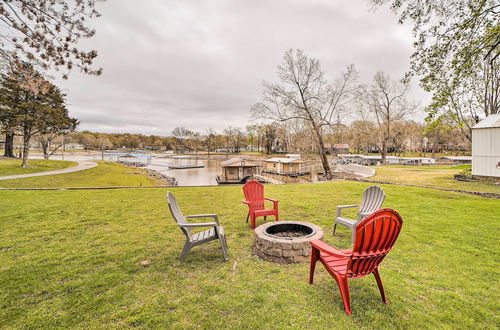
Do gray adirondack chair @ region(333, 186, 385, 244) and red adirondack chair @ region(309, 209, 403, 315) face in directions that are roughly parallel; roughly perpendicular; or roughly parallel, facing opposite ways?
roughly perpendicular

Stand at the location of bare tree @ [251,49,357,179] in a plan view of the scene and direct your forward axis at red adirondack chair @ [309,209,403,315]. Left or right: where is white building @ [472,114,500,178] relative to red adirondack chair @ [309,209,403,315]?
left

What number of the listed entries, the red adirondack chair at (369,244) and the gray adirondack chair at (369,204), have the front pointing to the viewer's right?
0

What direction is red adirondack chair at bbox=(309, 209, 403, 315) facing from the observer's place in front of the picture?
facing away from the viewer and to the left of the viewer

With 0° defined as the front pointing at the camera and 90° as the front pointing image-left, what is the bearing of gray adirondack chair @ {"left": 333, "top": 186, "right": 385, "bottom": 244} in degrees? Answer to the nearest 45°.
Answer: approximately 45°

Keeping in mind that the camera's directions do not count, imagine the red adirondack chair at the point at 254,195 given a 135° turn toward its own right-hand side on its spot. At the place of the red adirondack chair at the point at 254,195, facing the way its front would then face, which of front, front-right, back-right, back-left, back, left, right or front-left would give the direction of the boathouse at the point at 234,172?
right

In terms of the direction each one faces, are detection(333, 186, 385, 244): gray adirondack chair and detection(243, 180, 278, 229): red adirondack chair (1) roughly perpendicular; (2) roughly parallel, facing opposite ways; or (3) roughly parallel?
roughly perpendicular

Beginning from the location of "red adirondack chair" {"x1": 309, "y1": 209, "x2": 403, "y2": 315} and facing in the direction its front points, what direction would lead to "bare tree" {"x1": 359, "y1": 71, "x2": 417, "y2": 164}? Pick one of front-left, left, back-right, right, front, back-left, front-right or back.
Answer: front-right

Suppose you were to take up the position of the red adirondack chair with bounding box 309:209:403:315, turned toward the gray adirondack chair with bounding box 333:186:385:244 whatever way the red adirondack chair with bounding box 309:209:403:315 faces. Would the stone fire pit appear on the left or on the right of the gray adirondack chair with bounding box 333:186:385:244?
left

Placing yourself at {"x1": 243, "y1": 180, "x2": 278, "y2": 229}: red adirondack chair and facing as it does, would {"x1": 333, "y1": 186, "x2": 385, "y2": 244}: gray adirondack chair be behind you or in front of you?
in front

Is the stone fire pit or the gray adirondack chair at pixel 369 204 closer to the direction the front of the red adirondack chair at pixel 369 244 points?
the stone fire pit

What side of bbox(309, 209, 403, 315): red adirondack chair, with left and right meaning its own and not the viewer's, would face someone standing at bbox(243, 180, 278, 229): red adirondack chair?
front

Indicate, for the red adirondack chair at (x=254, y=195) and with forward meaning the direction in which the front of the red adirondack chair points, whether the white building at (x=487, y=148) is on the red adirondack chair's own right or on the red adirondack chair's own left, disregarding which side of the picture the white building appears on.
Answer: on the red adirondack chair's own left

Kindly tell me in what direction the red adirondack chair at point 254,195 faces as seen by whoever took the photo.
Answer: facing the viewer and to the right of the viewer

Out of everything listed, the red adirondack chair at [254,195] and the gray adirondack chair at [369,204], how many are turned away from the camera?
0

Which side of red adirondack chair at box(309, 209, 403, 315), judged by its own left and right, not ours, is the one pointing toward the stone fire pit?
front

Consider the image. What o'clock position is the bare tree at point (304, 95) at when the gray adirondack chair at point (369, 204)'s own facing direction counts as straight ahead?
The bare tree is roughly at 4 o'clock from the gray adirondack chair.

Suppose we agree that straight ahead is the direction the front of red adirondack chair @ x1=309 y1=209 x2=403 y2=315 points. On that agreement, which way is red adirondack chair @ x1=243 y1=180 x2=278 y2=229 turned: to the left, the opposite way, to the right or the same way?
the opposite way

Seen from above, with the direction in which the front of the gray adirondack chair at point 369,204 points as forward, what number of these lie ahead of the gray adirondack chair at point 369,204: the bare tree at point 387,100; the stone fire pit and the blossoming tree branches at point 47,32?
2

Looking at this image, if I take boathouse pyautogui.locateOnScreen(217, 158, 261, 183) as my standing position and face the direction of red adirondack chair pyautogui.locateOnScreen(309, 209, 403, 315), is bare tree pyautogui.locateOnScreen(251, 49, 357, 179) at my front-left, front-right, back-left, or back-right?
front-left
